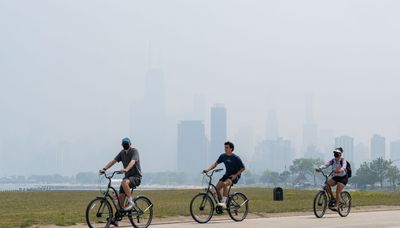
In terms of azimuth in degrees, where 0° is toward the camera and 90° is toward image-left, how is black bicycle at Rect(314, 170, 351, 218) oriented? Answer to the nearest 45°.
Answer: approximately 45°
